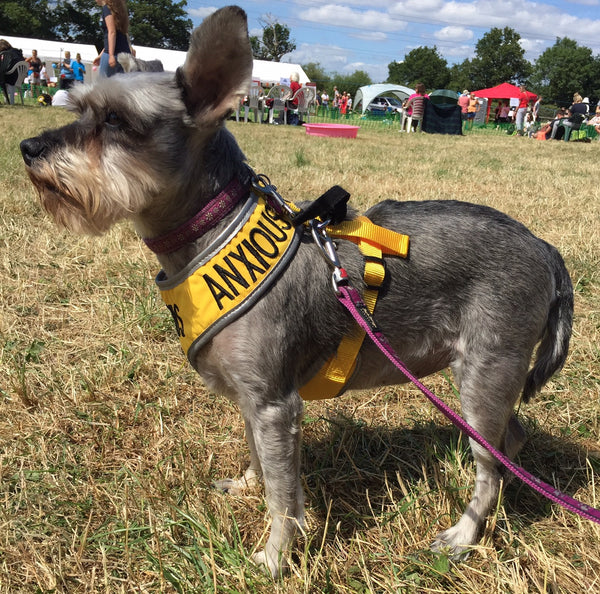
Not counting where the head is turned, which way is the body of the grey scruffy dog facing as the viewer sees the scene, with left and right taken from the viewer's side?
facing to the left of the viewer

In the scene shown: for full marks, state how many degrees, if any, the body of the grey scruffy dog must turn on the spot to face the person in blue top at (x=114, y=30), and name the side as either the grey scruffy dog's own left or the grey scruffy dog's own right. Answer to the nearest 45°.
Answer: approximately 90° to the grey scruffy dog's own right

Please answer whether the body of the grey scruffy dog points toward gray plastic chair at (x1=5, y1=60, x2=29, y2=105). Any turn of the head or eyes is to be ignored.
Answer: no
